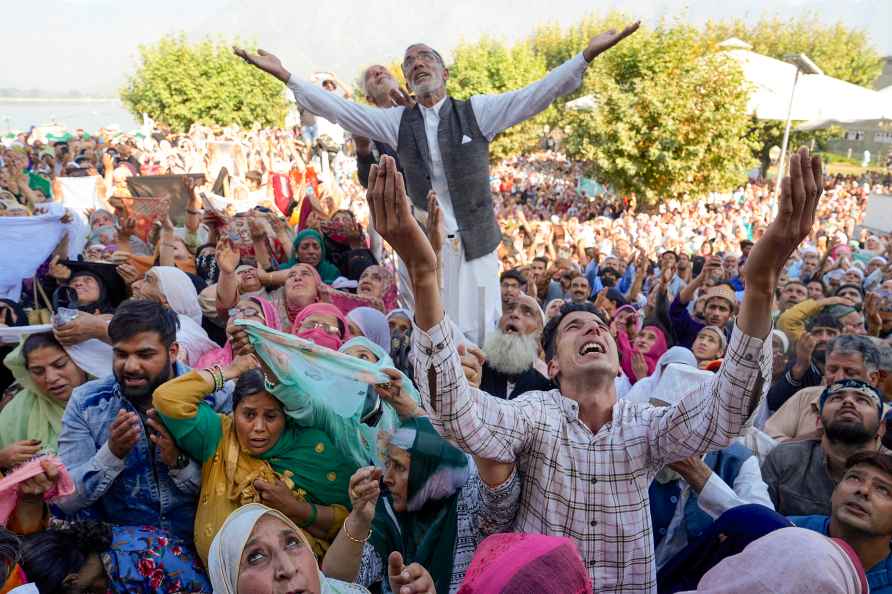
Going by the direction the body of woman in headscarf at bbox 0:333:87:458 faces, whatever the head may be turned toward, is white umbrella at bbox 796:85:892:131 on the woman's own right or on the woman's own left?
on the woman's own left

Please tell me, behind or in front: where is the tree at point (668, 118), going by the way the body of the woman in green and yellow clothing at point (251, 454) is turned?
behind

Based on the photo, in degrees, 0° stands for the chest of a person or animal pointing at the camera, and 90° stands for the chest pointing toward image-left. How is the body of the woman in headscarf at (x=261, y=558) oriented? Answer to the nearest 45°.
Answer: approximately 315°

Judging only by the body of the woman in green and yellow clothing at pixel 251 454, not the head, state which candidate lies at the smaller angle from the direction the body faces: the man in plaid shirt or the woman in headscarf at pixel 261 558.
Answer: the woman in headscarf

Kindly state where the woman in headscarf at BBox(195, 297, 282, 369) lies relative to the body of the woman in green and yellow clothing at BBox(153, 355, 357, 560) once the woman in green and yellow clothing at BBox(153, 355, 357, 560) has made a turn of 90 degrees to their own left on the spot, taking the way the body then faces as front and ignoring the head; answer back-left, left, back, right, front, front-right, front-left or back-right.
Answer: left

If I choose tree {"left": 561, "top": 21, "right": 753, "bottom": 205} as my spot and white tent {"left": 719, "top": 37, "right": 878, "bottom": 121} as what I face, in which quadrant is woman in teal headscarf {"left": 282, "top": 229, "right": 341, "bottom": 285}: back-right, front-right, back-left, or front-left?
back-right

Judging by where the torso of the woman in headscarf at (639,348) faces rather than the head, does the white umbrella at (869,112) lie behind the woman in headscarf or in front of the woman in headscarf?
behind

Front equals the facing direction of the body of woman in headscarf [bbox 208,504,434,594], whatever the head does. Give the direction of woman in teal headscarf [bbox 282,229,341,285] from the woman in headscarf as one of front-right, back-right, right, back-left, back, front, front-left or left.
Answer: back-left

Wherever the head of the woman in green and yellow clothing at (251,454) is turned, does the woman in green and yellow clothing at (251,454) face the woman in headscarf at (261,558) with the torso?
yes

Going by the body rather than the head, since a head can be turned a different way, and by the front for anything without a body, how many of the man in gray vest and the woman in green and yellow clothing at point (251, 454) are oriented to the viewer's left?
0
